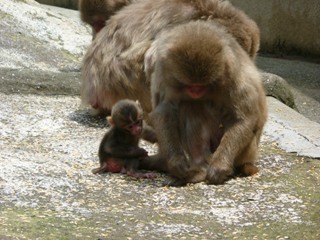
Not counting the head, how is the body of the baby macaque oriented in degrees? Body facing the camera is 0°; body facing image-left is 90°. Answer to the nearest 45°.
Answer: approximately 315°

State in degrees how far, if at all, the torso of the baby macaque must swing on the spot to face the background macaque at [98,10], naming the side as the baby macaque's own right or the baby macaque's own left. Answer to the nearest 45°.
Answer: approximately 135° to the baby macaque's own left

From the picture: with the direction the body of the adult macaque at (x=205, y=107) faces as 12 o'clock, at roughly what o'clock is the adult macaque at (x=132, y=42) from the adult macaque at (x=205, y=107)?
the adult macaque at (x=132, y=42) is roughly at 5 o'clock from the adult macaque at (x=205, y=107).

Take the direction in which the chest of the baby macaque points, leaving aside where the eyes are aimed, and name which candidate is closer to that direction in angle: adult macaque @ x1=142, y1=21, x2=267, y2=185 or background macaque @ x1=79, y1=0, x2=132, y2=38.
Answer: the adult macaque

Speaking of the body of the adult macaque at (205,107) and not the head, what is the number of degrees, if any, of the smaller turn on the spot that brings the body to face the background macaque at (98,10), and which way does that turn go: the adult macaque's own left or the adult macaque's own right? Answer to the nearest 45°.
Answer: approximately 135° to the adult macaque's own right

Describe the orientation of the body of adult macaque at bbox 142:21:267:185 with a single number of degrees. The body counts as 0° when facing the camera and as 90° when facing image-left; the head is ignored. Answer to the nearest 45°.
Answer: approximately 0°

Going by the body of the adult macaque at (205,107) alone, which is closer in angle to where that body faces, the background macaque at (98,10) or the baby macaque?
the baby macaque
